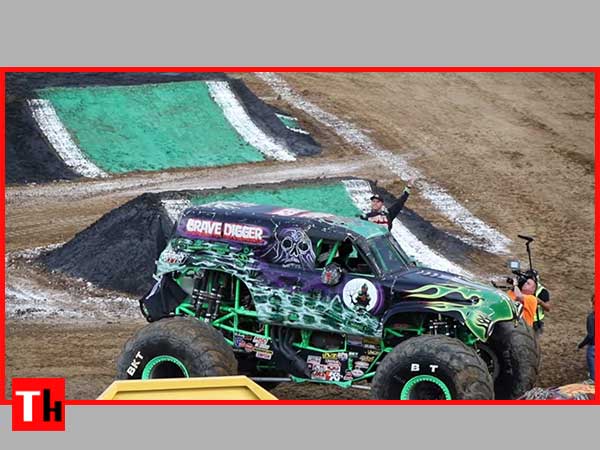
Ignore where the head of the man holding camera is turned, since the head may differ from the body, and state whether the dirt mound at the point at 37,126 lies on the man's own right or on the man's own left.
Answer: on the man's own right

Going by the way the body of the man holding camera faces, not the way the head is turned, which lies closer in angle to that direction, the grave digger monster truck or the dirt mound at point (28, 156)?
the grave digger monster truck

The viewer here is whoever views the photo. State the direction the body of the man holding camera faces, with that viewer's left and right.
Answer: facing the viewer and to the left of the viewer

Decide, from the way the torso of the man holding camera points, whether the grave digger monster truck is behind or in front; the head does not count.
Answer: in front

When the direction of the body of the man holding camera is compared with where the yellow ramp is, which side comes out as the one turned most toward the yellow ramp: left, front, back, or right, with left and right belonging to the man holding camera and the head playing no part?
front

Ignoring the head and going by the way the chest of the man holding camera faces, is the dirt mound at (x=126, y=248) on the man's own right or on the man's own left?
on the man's own right

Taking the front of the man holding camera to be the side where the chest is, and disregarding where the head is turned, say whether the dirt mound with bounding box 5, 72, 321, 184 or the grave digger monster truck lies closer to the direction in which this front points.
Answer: the grave digger monster truck
